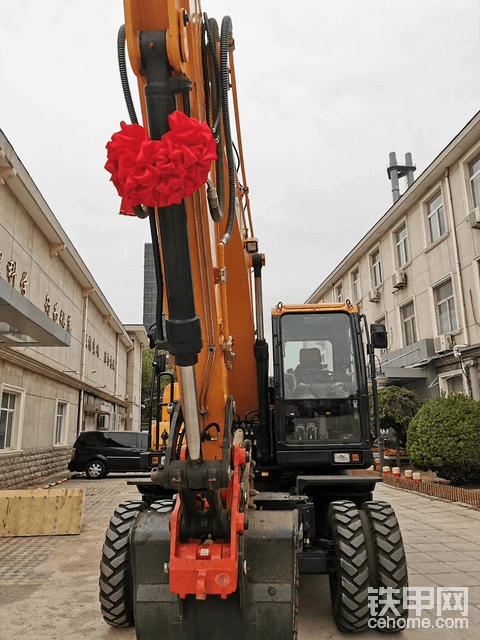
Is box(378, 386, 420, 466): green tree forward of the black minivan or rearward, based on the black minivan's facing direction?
forward

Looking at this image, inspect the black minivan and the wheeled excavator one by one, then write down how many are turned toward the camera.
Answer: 1

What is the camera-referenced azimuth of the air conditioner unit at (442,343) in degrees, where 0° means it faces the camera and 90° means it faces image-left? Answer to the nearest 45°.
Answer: approximately 45°

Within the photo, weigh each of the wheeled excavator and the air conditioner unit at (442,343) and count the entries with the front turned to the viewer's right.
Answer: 0

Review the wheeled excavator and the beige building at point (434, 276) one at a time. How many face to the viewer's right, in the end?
0

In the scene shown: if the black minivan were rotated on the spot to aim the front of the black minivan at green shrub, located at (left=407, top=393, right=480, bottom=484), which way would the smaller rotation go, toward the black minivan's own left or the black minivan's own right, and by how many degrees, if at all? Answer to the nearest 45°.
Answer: approximately 45° to the black minivan's own right

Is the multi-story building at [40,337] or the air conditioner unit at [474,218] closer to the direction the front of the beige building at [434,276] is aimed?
the multi-story building

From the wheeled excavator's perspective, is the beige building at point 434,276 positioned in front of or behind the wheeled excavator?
behind

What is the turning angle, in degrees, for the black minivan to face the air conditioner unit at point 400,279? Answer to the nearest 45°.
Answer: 0° — it already faces it

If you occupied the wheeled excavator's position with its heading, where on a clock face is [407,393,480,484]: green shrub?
The green shrub is roughly at 7 o'clock from the wheeled excavator.
